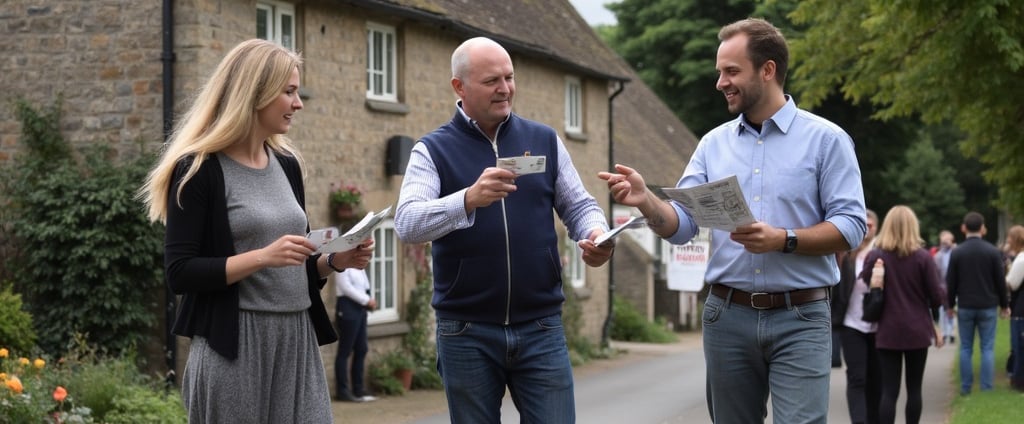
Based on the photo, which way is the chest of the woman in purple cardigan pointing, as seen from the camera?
away from the camera

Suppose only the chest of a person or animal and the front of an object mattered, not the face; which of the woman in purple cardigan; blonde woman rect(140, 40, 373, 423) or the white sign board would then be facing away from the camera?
the woman in purple cardigan

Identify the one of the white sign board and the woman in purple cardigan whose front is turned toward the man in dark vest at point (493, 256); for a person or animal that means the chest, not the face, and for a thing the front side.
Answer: the white sign board

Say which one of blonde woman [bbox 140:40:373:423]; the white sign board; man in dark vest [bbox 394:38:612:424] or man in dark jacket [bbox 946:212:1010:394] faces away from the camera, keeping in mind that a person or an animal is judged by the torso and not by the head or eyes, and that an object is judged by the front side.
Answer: man in dark jacket [bbox 946:212:1010:394]

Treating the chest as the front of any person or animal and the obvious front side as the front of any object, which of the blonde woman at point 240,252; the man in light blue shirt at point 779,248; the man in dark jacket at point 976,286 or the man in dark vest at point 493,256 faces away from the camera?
the man in dark jacket at point 976,286

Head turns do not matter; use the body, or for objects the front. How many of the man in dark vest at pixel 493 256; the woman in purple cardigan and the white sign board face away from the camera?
1

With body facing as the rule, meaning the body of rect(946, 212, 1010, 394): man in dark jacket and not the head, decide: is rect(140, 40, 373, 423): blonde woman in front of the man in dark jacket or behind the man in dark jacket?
behind

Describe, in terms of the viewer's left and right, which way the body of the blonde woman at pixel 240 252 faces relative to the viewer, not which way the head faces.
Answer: facing the viewer and to the right of the viewer

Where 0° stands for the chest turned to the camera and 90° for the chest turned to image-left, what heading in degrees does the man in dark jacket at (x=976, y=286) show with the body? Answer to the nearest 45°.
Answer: approximately 180°

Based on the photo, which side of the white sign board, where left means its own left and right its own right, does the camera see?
front

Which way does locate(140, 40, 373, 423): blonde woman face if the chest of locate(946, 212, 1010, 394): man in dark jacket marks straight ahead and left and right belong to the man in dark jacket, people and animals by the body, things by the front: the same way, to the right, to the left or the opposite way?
to the right

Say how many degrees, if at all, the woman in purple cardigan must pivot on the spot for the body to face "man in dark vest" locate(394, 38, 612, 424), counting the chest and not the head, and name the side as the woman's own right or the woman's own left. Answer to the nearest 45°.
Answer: approximately 180°

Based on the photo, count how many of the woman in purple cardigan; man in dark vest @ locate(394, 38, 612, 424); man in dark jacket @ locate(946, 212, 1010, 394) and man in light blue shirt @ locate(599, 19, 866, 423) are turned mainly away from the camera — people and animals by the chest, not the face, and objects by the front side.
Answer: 2

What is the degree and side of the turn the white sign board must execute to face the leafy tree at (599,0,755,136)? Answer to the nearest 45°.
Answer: approximately 180°

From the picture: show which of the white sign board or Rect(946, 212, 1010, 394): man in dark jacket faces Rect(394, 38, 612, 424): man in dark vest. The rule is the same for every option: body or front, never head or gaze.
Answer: the white sign board
